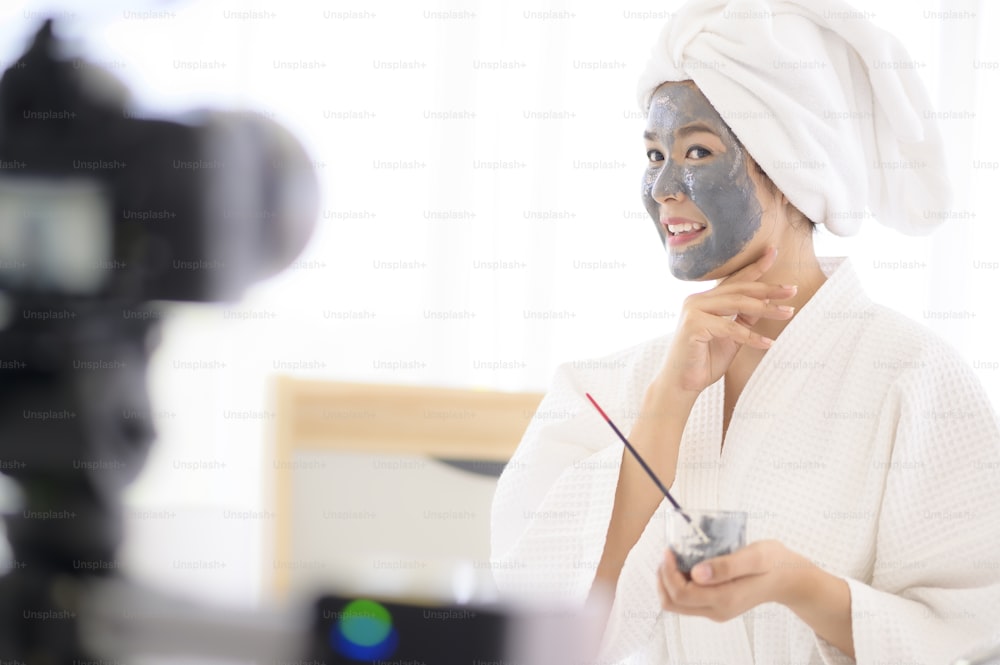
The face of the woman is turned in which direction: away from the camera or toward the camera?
toward the camera

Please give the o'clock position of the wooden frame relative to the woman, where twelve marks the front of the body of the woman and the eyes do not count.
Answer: The wooden frame is roughly at 3 o'clock from the woman.

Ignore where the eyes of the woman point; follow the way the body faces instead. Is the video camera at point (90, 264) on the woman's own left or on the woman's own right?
on the woman's own right

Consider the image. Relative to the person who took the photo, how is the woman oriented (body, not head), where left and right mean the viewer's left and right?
facing the viewer and to the left of the viewer
